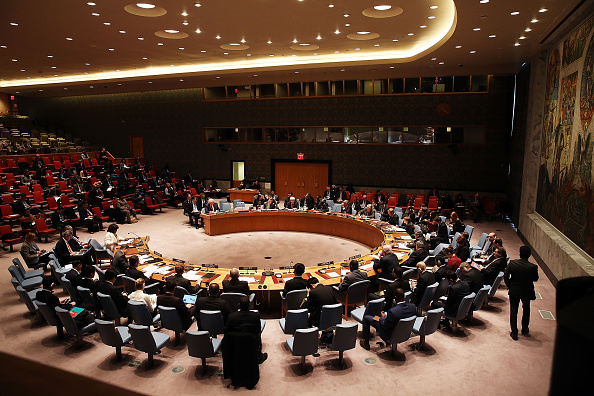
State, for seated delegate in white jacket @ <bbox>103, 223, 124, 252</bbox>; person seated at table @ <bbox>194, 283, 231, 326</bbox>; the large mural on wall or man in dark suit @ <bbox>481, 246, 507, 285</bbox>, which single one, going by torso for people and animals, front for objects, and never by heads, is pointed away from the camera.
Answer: the person seated at table

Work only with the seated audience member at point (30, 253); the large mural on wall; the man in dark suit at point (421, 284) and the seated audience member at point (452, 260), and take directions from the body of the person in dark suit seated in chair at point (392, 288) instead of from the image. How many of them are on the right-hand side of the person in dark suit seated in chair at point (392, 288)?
3

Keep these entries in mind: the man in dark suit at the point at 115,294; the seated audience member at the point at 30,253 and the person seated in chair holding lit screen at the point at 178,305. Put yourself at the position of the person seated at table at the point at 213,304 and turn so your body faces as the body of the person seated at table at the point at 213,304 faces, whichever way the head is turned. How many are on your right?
0

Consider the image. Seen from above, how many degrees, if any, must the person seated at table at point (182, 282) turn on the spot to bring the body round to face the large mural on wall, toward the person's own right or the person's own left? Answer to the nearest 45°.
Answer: approximately 45° to the person's own right

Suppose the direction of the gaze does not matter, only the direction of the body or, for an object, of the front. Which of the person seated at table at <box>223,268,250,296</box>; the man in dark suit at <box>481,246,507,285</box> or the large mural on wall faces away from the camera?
the person seated at table

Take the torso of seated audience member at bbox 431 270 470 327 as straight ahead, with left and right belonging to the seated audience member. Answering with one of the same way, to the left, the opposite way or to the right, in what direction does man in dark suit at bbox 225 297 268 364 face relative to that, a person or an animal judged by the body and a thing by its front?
the same way

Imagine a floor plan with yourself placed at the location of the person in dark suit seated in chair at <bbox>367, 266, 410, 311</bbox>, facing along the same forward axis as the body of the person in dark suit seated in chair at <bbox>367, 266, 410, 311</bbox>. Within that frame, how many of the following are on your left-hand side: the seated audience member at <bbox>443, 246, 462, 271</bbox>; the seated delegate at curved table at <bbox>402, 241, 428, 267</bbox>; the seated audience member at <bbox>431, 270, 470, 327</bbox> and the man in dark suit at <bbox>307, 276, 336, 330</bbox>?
1

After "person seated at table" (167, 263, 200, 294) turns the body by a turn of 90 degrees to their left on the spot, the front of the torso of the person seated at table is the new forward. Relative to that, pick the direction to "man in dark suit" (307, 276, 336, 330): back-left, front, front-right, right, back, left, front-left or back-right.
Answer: back

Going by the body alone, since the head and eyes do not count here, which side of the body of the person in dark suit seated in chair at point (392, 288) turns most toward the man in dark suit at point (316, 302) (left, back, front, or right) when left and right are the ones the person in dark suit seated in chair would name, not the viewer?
left

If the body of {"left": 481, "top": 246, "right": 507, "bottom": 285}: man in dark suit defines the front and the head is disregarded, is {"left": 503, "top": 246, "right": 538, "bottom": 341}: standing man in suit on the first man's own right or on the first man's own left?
on the first man's own left

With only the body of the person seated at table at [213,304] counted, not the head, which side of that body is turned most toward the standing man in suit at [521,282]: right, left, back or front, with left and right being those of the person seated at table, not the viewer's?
right

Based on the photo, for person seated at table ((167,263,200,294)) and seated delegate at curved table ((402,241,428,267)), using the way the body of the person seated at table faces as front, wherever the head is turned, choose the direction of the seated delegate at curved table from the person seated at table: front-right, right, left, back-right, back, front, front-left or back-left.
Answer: front-right

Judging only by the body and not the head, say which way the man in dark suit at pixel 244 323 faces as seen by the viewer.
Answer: away from the camera

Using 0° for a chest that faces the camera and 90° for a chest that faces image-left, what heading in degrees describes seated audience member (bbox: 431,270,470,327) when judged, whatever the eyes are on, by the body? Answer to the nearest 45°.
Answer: approximately 135°

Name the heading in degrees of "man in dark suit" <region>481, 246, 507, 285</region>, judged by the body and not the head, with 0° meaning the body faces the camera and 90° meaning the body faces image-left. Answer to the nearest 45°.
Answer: approximately 90°

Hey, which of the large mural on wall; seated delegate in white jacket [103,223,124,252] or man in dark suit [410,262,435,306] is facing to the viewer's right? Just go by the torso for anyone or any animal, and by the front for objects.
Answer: the seated delegate in white jacket

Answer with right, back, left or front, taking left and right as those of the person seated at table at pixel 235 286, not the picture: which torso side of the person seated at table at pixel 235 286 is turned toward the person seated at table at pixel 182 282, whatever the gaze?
left

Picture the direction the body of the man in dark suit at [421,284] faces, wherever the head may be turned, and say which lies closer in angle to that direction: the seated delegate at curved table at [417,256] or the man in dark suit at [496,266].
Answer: the seated delegate at curved table

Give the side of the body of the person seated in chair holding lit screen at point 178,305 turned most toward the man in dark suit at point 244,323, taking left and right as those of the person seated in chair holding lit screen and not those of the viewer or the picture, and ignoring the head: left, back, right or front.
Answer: right

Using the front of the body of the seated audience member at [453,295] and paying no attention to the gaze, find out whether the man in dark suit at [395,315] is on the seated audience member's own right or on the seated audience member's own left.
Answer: on the seated audience member's own left

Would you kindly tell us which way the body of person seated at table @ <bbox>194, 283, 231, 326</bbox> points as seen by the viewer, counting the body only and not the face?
away from the camera

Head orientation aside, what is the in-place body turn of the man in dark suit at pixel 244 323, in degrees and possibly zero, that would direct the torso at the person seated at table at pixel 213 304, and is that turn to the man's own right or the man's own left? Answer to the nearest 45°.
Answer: approximately 45° to the man's own left
